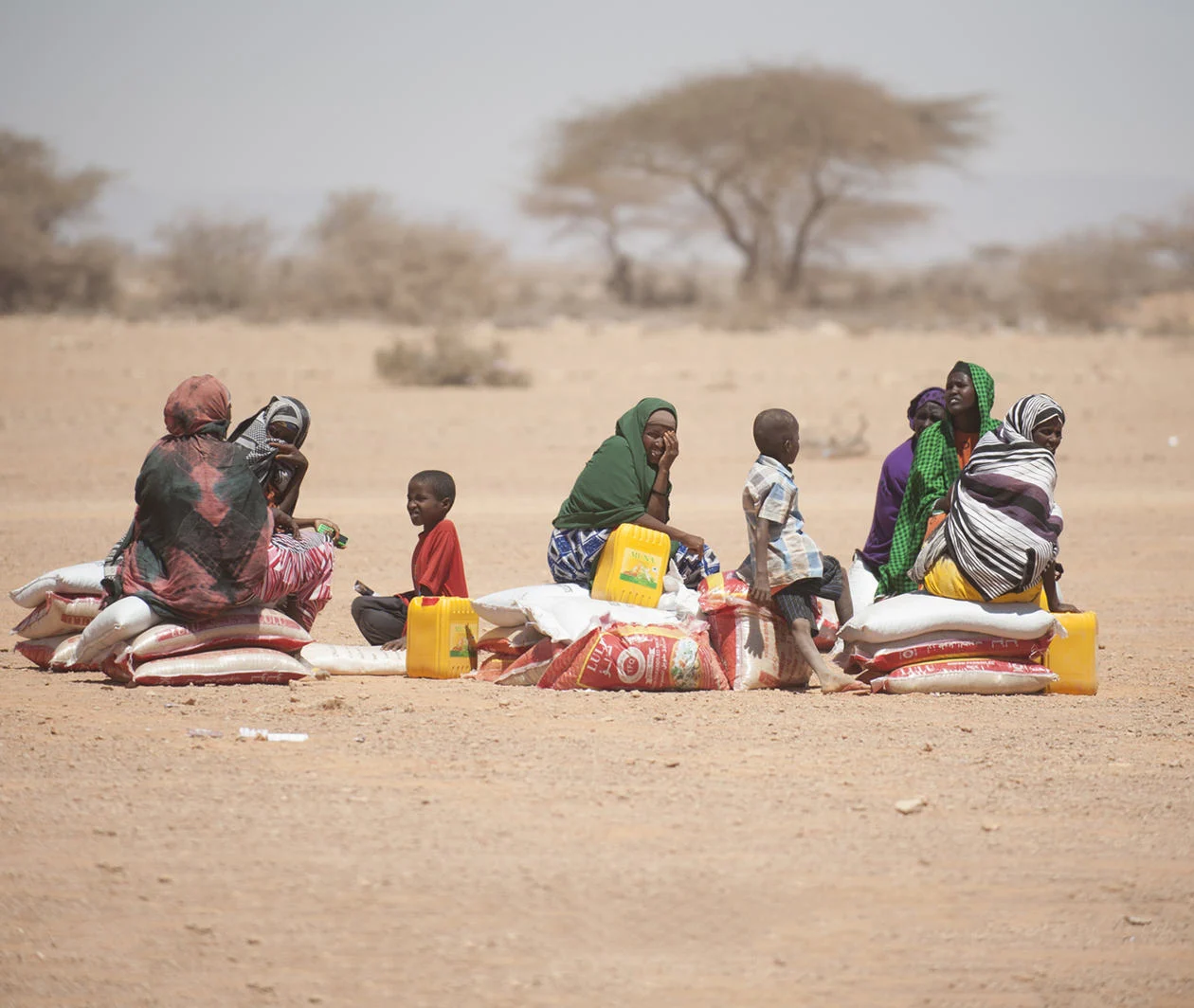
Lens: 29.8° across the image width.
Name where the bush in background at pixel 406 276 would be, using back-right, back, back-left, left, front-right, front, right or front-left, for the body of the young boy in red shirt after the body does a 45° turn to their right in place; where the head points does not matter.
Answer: front-right

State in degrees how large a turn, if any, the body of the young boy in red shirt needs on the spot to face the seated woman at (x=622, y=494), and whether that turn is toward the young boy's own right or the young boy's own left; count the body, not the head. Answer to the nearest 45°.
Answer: approximately 180°

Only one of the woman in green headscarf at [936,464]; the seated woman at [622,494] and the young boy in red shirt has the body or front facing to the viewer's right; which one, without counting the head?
the seated woman

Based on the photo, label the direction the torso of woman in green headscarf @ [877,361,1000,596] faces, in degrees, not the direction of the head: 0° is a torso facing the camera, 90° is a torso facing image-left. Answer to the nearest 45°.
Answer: approximately 45°

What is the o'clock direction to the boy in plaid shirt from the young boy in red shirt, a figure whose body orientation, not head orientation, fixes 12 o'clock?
The boy in plaid shirt is roughly at 7 o'clock from the young boy in red shirt.

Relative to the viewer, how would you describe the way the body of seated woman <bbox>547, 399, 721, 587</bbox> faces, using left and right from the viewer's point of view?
facing to the right of the viewer

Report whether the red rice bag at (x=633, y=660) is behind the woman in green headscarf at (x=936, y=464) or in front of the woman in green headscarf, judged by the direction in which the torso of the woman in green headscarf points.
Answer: in front

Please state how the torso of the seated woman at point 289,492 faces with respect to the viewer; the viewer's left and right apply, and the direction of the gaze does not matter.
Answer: facing the viewer and to the right of the viewer

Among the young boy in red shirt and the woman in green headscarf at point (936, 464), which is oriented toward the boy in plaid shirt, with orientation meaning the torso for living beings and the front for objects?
the woman in green headscarf

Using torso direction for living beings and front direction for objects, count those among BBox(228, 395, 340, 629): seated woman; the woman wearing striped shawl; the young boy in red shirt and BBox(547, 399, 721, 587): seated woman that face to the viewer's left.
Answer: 1

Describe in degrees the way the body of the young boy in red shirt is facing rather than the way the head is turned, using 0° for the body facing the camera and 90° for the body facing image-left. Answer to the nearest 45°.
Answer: approximately 90°
